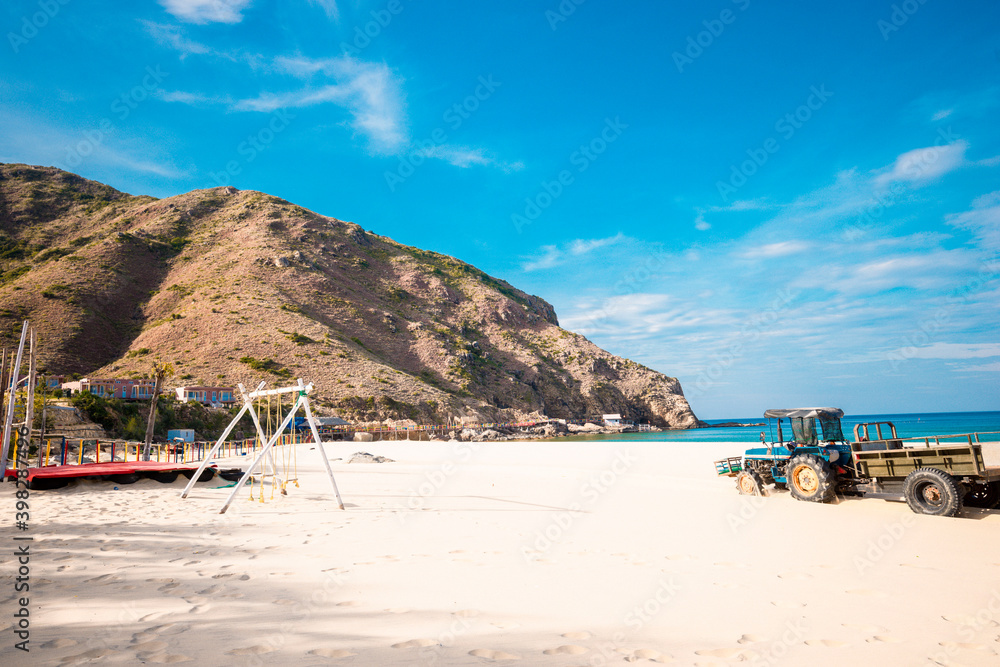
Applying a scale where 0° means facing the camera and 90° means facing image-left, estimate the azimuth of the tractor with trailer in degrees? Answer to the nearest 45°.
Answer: approximately 135°
